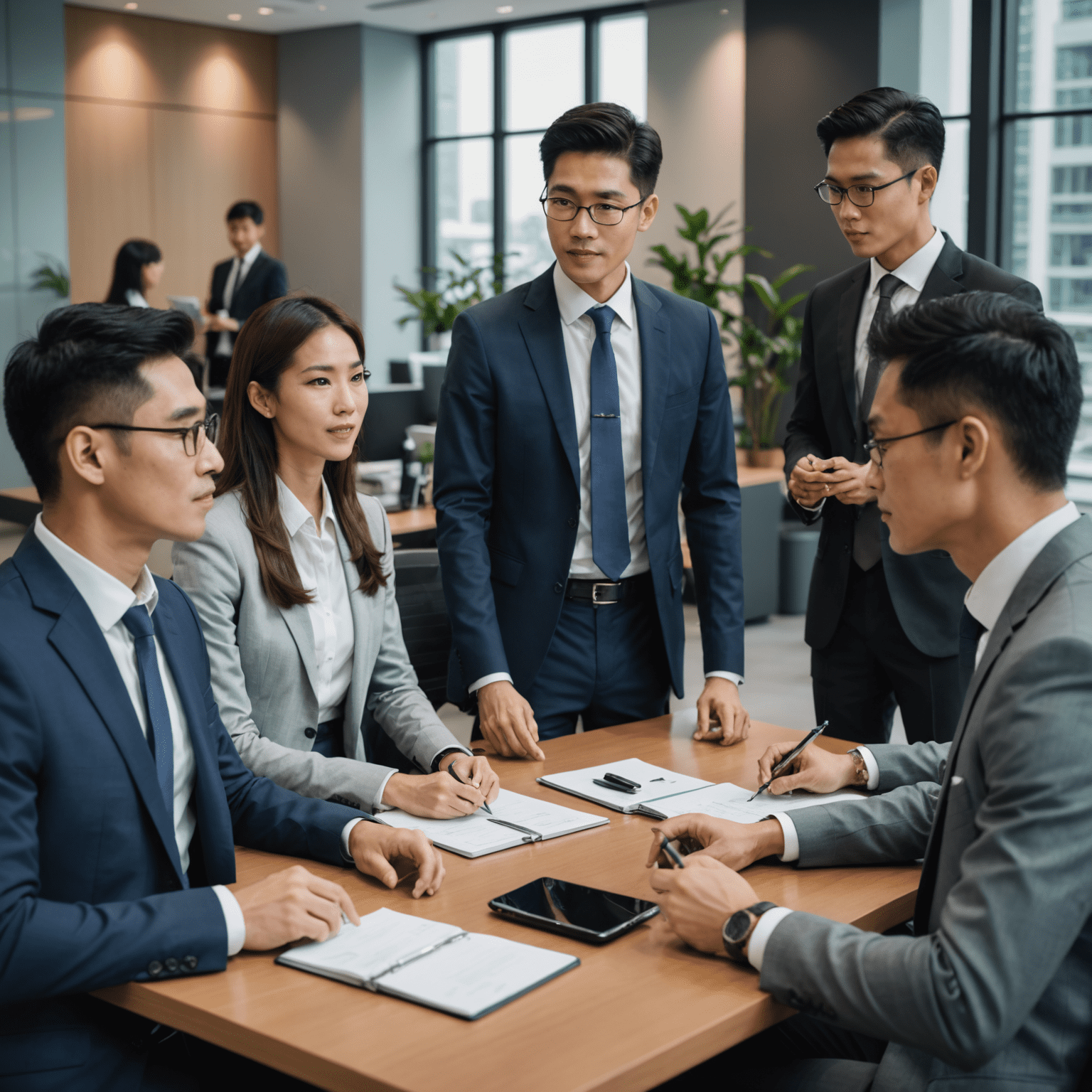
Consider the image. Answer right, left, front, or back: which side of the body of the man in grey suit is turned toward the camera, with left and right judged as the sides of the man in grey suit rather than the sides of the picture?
left

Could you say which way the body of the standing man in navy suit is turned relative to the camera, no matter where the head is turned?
toward the camera

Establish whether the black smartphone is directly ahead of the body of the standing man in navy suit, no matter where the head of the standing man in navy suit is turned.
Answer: yes

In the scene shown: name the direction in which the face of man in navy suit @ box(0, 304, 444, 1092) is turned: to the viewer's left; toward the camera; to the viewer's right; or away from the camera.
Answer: to the viewer's right

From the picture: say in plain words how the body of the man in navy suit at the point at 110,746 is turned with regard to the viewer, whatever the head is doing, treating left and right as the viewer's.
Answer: facing the viewer and to the right of the viewer

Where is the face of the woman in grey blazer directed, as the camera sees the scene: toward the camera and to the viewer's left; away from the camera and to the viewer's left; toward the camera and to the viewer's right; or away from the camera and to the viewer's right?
toward the camera and to the viewer's right
